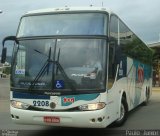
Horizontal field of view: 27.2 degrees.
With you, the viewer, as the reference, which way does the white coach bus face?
facing the viewer and to the left of the viewer
